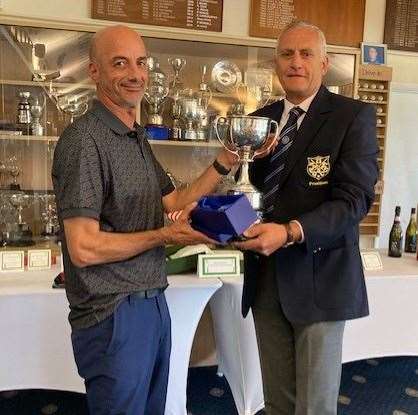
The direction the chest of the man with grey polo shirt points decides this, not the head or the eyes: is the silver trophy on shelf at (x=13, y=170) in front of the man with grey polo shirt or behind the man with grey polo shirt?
behind

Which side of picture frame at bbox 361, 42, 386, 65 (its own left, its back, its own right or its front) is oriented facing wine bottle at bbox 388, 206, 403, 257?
front

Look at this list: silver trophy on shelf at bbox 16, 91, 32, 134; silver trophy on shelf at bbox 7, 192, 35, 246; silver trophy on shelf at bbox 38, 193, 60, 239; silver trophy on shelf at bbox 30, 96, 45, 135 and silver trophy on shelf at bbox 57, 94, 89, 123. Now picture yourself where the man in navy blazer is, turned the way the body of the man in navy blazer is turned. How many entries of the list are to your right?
5

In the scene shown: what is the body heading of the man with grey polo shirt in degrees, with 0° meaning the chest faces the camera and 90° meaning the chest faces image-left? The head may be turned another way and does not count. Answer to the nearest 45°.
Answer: approximately 315°

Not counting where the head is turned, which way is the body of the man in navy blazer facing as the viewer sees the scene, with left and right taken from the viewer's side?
facing the viewer and to the left of the viewer

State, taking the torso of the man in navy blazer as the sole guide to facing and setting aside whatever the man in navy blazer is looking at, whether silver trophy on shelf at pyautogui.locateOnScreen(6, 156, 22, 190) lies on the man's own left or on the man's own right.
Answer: on the man's own right

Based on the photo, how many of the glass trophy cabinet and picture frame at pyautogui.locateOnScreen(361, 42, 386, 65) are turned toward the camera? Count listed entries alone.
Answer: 2

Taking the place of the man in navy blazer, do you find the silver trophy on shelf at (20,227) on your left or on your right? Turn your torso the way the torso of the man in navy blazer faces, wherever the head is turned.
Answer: on your right

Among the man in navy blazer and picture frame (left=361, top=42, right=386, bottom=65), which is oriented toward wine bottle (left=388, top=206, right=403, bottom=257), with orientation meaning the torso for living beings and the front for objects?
the picture frame

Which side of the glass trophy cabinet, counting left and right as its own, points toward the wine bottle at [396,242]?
left

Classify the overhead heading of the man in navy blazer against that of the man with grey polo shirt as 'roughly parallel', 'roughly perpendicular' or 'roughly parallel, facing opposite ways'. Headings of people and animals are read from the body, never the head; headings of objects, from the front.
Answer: roughly perpendicular

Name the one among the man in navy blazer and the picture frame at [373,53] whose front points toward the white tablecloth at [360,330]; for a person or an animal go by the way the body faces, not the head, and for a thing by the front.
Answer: the picture frame
